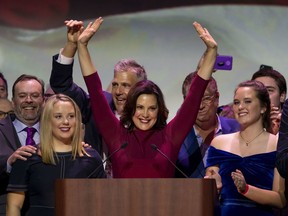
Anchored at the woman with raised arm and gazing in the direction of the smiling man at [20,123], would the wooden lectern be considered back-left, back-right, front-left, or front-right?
back-left

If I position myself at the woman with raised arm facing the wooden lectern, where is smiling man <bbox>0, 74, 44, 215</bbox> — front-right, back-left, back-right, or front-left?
back-right

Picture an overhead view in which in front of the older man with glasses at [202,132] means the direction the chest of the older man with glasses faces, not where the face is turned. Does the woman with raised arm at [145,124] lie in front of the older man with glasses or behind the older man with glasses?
in front

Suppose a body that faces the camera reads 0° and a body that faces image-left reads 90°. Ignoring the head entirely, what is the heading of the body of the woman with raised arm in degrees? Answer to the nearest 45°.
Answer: approximately 0°
